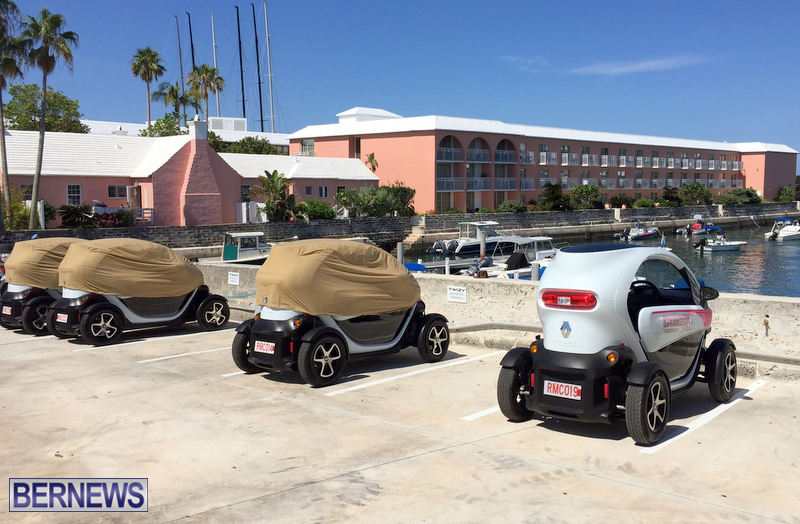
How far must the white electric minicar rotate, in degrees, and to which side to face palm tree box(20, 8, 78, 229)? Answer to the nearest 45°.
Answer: approximately 90° to its left

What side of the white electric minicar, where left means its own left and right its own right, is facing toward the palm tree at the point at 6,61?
left

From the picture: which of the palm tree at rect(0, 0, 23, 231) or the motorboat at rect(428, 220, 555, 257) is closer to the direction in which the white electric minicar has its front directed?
the motorboat

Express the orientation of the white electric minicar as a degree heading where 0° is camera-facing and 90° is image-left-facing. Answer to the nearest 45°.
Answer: approximately 225°

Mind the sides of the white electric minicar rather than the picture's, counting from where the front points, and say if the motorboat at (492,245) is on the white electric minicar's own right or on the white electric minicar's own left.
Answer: on the white electric minicar's own left
